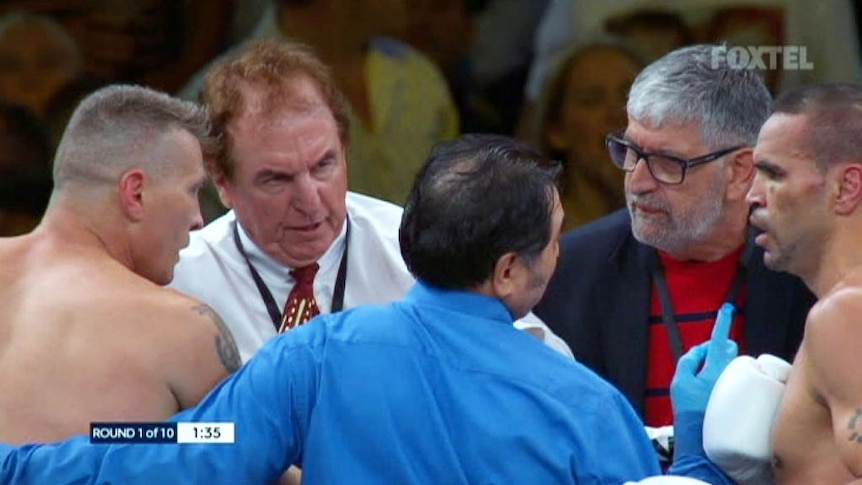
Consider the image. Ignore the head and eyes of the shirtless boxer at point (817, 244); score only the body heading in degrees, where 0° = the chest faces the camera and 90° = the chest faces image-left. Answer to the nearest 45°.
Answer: approximately 90°

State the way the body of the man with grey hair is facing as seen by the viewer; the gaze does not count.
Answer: toward the camera

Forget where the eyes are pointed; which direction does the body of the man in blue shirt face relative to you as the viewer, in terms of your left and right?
facing away from the viewer

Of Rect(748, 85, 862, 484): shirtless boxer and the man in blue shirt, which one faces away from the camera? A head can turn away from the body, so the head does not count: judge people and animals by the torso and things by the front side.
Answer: the man in blue shirt

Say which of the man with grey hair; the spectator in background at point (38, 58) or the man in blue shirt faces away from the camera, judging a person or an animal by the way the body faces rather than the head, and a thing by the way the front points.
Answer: the man in blue shirt

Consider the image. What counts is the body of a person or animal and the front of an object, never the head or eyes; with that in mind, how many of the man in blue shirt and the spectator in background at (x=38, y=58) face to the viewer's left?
0

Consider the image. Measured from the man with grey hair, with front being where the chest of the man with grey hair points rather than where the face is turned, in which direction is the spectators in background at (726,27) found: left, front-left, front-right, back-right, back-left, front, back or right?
back

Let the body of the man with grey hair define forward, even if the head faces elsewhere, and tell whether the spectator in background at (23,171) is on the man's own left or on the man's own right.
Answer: on the man's own right

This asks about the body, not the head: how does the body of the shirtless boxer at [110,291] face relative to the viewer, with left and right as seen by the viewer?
facing away from the viewer and to the right of the viewer

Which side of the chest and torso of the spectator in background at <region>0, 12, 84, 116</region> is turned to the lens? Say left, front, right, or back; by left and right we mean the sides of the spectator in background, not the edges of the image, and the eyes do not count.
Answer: front

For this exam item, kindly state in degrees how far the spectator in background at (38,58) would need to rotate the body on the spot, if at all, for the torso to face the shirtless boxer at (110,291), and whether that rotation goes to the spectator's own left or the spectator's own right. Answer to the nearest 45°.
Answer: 0° — they already face them

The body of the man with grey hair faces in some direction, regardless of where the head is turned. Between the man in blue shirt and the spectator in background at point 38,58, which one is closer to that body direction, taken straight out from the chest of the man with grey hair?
the man in blue shirt

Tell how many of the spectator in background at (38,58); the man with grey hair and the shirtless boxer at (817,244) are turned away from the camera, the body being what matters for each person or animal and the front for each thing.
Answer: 0

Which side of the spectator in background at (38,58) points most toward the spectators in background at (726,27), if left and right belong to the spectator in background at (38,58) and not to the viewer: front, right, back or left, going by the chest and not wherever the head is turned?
left

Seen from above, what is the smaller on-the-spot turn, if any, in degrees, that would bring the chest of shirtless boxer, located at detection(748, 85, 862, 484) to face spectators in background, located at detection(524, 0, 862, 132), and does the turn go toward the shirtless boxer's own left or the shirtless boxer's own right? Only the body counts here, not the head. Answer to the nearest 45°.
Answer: approximately 90° to the shirtless boxer's own right

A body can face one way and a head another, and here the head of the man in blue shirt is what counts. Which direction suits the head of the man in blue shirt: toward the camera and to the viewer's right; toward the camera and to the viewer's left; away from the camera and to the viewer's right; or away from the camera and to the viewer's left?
away from the camera and to the viewer's right
